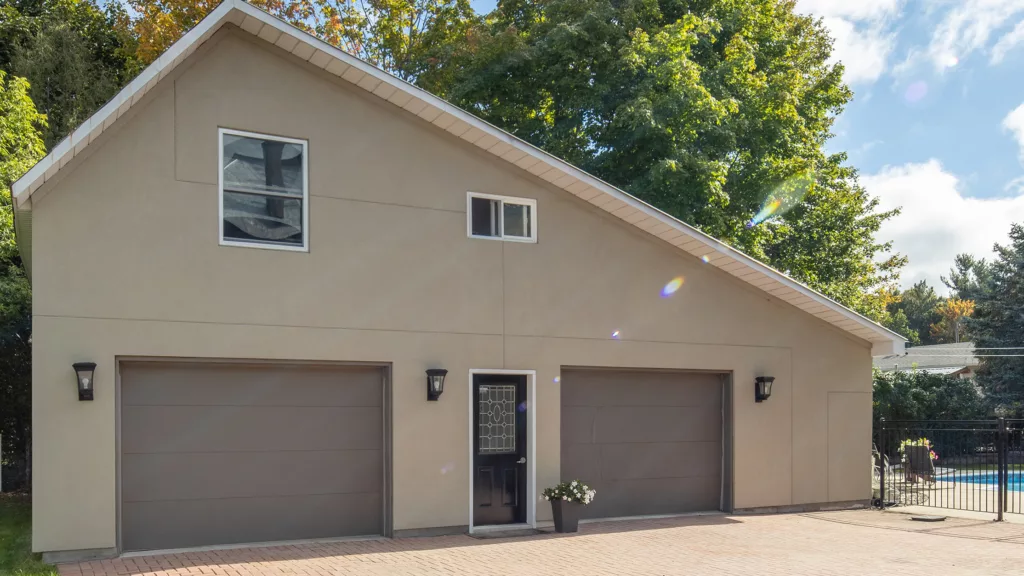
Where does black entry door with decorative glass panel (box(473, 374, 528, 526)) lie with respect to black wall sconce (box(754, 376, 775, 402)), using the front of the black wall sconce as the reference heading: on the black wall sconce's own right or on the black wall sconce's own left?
on the black wall sconce's own right

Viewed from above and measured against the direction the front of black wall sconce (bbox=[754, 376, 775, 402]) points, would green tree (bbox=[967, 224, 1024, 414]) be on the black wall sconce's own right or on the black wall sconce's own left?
on the black wall sconce's own left

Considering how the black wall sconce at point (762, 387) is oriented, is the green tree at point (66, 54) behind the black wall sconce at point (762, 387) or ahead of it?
behind

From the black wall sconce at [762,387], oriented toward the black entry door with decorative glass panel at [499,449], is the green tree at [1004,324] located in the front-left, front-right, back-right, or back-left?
back-right

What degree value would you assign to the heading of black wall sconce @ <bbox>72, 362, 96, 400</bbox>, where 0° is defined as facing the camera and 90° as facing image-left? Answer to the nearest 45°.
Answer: approximately 0°

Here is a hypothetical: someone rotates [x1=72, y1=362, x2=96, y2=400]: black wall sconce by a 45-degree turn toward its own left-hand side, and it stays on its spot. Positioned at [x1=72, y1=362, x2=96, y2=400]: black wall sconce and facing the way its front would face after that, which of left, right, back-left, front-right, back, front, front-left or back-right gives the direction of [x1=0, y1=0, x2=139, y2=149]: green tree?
back-left

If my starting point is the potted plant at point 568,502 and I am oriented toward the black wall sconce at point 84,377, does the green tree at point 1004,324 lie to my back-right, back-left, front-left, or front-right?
back-right

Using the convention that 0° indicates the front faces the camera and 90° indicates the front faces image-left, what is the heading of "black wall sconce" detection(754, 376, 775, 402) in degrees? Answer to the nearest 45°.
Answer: approximately 315°
